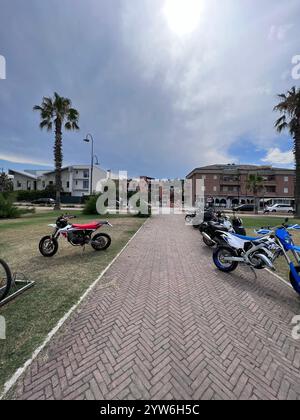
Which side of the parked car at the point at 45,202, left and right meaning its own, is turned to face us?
left

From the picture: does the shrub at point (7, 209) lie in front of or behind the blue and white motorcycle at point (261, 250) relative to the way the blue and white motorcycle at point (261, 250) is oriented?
behind

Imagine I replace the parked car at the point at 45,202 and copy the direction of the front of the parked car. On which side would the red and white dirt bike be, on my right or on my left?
on my left

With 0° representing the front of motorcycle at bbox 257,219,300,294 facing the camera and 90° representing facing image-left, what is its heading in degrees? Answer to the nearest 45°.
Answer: approximately 315°

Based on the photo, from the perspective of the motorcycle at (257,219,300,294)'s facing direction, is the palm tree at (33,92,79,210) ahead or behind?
behind

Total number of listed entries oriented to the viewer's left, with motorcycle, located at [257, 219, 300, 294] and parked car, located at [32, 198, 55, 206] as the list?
1

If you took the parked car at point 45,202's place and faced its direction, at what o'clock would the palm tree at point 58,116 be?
The palm tree is roughly at 9 o'clock from the parked car.
